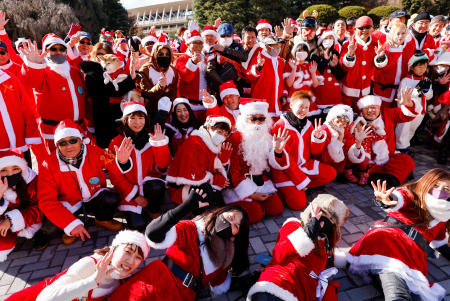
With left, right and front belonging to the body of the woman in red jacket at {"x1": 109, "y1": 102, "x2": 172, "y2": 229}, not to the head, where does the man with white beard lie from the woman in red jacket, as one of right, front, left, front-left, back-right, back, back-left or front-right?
left

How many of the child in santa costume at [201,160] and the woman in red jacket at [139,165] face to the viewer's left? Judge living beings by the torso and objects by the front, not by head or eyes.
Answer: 0

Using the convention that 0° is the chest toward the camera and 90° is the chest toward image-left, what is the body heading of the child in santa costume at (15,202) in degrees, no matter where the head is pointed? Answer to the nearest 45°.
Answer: approximately 45°

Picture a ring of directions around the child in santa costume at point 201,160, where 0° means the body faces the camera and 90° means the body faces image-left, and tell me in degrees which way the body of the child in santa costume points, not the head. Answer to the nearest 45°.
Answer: approximately 315°

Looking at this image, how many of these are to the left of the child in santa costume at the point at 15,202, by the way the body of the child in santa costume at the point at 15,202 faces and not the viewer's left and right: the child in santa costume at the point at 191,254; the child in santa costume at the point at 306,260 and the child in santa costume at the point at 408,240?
3

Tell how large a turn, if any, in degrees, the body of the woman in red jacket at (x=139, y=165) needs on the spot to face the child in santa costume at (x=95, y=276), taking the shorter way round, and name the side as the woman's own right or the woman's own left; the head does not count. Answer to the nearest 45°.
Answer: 0° — they already face them

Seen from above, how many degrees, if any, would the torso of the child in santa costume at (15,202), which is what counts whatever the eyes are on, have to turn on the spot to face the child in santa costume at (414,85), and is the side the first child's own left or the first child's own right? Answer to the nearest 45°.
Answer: approximately 135° to the first child's own left
